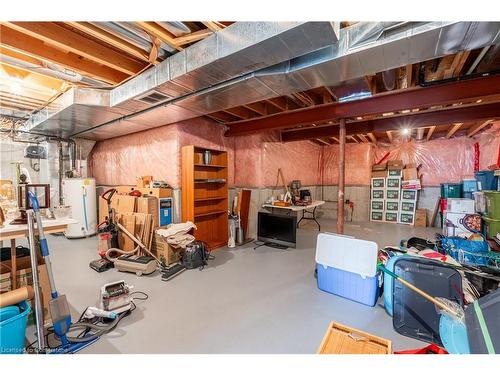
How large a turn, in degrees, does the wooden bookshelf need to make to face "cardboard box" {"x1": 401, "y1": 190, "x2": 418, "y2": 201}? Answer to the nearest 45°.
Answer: approximately 45° to its left

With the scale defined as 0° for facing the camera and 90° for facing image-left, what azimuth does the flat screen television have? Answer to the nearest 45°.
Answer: approximately 45°

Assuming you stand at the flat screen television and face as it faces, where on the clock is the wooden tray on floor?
The wooden tray on floor is roughly at 10 o'clock from the flat screen television.

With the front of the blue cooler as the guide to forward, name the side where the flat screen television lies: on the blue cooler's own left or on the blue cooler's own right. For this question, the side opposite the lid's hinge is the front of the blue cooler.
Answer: on the blue cooler's own right

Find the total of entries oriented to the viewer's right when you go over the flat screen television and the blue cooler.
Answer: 0

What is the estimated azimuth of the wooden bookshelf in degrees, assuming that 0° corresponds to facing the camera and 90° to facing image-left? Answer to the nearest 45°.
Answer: approximately 315°

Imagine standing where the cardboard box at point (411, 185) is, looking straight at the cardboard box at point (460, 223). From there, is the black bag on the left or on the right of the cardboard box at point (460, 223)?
right
